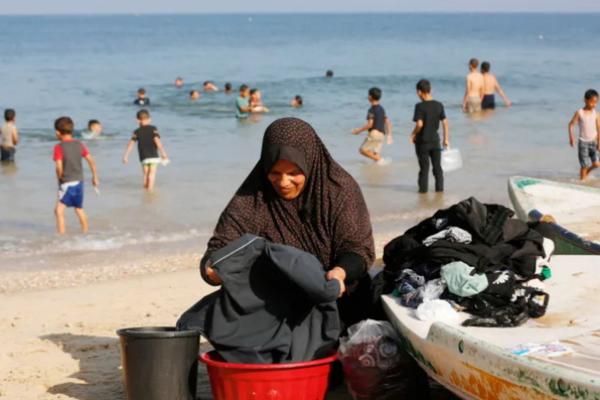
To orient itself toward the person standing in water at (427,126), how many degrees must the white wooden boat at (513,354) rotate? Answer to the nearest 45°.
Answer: approximately 90° to its right

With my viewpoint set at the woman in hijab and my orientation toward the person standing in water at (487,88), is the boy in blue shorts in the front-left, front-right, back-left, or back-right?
front-left

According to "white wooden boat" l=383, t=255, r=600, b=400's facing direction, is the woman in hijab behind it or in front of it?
in front

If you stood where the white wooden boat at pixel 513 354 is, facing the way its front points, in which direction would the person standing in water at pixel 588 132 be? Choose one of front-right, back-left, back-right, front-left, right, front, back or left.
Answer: right

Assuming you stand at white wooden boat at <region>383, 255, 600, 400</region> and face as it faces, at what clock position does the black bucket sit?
The black bucket is roughly at 12 o'clock from the white wooden boat.

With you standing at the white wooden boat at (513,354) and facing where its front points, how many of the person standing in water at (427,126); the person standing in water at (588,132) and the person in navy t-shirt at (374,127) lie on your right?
3

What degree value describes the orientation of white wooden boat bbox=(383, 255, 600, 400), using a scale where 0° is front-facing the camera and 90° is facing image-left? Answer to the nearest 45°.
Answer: approximately 90°

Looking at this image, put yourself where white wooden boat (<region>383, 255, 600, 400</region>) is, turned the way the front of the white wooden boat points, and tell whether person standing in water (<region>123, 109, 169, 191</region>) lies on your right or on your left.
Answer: on your right

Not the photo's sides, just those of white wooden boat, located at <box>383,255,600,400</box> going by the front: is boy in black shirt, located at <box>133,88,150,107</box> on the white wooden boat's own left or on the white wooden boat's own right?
on the white wooden boat's own right

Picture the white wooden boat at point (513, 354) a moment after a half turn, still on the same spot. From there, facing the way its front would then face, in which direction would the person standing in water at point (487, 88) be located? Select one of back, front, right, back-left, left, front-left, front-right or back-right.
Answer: left

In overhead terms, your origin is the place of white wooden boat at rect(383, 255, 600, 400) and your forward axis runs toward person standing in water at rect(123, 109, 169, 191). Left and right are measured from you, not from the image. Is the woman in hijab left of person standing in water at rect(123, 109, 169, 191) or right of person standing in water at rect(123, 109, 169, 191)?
left

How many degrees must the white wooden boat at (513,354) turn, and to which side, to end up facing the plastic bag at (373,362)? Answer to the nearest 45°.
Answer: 0° — it already faces it

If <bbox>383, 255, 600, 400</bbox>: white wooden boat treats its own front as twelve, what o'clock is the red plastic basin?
The red plastic basin is roughly at 10 o'clock from the white wooden boat.

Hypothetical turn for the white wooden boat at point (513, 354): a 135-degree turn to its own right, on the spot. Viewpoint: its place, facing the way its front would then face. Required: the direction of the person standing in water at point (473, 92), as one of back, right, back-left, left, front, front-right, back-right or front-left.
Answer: front-left

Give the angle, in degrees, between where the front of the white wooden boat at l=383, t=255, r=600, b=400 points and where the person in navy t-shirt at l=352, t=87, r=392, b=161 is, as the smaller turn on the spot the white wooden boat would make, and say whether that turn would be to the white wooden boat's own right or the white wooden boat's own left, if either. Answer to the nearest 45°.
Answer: approximately 90° to the white wooden boat's own right
